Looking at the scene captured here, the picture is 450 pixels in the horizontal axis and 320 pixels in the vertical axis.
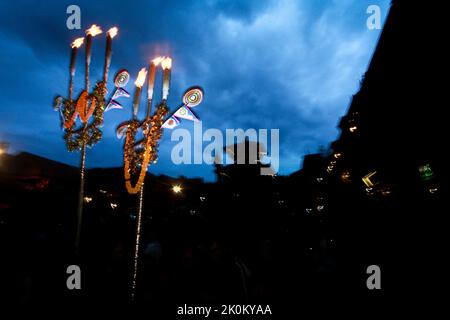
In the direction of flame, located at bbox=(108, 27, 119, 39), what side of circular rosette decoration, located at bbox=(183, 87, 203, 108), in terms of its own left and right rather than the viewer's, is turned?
right

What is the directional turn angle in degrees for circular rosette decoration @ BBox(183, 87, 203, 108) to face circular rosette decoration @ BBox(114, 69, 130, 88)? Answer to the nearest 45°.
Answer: approximately 135° to its right

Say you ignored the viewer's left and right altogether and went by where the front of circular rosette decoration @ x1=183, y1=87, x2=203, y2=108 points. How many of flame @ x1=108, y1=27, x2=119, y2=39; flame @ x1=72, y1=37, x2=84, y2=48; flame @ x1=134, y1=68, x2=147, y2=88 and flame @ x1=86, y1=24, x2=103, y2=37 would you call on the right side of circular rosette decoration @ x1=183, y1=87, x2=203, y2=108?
4

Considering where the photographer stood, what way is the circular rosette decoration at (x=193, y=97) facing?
facing the viewer

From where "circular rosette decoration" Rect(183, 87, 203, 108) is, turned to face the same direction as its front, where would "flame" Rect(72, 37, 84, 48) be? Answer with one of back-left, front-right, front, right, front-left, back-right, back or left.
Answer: right

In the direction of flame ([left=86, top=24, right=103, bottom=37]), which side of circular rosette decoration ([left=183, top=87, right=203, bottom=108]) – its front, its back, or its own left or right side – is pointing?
right

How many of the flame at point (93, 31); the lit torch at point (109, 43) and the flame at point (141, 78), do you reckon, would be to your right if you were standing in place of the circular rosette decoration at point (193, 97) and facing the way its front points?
3

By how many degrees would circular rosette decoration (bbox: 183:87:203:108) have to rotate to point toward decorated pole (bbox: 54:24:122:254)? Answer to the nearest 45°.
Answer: approximately 90° to its right

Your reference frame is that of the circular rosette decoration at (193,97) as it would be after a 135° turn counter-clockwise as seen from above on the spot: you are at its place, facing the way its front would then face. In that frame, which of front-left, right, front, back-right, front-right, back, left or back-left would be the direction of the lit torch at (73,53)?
back-left

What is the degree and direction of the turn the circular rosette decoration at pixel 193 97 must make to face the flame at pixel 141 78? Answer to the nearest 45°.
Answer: approximately 90° to its right
